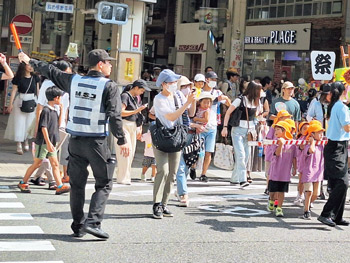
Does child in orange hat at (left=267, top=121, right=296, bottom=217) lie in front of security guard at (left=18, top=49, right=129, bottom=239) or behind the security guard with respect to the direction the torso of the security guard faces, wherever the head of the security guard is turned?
in front

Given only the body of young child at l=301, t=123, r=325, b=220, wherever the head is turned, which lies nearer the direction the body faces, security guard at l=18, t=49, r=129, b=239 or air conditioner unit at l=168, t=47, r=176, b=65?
the security guard

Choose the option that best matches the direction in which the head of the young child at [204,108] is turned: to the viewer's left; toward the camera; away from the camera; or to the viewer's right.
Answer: toward the camera

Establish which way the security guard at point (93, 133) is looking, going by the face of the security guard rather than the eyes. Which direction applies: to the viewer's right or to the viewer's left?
to the viewer's right

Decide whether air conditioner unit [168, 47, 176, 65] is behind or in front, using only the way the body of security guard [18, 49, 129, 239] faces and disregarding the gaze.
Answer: in front

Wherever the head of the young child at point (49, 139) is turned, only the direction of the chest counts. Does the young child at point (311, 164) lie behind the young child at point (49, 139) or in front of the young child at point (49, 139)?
in front
